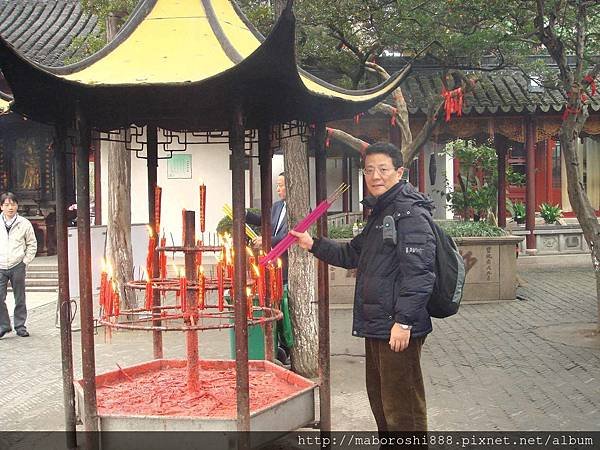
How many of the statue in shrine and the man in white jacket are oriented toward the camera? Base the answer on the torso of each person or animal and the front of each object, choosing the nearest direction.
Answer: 2

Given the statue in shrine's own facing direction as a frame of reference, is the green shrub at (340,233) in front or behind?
in front

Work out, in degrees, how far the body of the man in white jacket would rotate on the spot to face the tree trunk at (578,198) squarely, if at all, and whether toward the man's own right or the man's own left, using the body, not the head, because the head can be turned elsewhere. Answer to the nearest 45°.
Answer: approximately 45° to the man's own left

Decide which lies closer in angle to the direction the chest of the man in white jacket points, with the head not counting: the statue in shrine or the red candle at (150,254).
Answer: the red candle

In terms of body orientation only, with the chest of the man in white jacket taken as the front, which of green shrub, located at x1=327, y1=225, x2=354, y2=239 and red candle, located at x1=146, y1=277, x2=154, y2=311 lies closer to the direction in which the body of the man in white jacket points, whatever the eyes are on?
the red candle

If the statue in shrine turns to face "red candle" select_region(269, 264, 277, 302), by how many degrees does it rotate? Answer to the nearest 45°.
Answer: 0° — it already faces it

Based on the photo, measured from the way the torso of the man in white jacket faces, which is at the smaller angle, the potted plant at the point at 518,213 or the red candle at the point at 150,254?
the red candle

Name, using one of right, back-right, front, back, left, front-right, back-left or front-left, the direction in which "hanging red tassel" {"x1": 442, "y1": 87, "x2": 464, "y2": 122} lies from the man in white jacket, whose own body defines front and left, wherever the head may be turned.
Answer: left

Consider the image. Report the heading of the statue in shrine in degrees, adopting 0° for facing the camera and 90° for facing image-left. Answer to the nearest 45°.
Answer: approximately 0°

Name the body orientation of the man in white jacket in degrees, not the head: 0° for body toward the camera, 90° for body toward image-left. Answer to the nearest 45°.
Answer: approximately 0°

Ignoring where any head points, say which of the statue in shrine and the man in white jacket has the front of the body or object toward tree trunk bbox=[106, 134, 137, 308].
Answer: the statue in shrine

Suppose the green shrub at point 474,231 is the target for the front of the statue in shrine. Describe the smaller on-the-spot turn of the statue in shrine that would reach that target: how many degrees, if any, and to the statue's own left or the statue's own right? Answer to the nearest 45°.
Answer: approximately 45° to the statue's own left
